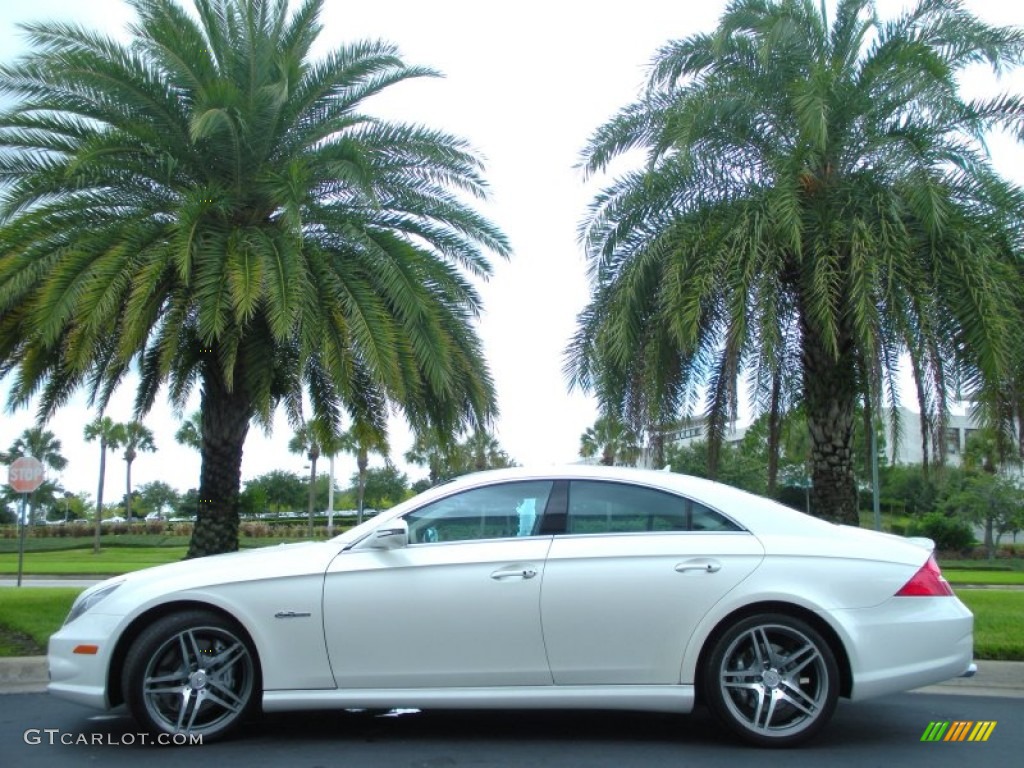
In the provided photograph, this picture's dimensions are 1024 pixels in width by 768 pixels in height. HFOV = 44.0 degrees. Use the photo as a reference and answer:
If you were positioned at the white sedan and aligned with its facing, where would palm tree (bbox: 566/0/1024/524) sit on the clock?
The palm tree is roughly at 4 o'clock from the white sedan.

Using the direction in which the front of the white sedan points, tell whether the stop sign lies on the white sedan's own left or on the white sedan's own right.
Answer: on the white sedan's own right

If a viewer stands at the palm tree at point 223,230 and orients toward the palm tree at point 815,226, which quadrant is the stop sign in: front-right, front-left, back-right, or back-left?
back-left

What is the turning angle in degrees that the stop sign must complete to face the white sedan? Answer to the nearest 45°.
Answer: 0° — it already faces it

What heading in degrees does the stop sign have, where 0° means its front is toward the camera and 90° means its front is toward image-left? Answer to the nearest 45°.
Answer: approximately 0°

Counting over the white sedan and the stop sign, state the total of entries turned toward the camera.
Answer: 1

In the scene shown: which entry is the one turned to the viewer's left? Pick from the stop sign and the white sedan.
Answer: the white sedan

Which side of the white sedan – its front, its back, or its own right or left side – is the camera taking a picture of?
left

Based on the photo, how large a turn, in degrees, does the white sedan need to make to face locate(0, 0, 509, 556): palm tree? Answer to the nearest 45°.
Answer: approximately 45° to its right

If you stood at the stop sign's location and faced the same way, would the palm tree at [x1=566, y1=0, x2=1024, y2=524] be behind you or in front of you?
in front
